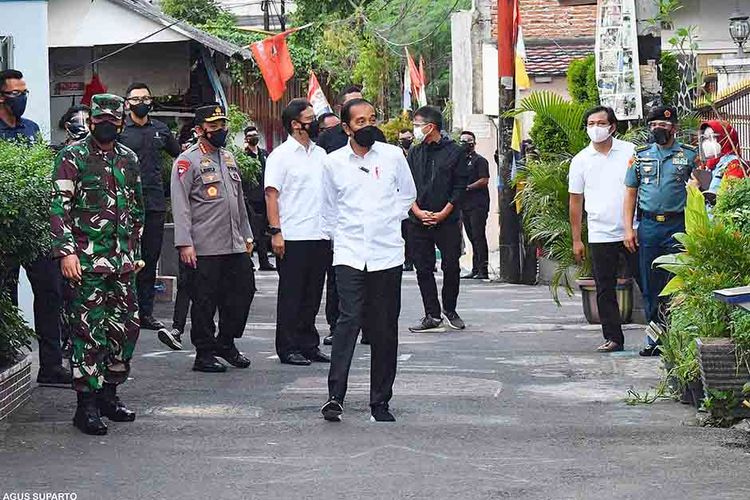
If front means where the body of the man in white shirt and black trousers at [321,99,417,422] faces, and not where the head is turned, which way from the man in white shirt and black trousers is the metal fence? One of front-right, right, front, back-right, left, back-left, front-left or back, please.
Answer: back-left

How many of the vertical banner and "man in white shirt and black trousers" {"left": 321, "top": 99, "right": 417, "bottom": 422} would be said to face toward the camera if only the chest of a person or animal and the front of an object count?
2

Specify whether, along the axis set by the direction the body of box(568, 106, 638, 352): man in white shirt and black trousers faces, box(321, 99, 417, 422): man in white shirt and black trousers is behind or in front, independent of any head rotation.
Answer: in front

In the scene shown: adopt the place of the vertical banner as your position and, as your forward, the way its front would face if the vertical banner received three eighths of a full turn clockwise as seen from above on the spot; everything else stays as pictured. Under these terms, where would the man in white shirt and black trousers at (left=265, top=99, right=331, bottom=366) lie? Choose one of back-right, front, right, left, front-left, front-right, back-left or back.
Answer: left

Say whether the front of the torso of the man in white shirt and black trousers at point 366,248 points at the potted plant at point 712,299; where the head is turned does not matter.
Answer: no

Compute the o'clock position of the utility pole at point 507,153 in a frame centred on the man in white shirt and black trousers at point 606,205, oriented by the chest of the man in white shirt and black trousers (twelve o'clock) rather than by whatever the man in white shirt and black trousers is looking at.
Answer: The utility pole is roughly at 4 o'clock from the man in white shirt and black trousers.

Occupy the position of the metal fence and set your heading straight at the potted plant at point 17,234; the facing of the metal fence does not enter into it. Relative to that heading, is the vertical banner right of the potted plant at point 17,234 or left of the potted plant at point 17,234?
right

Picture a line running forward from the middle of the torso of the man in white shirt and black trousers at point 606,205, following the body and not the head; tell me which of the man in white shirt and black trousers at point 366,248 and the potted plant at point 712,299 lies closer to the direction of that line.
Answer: the man in white shirt and black trousers

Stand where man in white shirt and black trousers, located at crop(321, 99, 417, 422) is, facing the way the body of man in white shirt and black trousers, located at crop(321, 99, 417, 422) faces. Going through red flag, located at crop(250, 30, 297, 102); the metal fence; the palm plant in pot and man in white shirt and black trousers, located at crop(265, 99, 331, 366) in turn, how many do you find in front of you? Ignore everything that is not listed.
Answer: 0

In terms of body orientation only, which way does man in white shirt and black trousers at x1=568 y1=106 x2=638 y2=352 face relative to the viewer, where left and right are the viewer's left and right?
facing the viewer and to the left of the viewer

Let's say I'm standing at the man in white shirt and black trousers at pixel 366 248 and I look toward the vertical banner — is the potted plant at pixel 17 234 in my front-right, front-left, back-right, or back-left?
back-left

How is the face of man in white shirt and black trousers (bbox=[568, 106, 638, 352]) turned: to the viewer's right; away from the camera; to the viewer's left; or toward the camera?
toward the camera

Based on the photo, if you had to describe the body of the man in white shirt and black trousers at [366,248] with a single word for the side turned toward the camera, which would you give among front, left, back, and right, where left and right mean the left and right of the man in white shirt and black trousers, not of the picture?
front

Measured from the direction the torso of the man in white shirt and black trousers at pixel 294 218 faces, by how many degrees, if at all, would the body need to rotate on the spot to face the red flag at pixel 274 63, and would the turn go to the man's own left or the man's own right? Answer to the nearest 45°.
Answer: approximately 135° to the man's own left

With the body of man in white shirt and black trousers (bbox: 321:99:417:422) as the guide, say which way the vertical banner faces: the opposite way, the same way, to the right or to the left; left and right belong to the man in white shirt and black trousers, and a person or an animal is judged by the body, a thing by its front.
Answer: the same way
